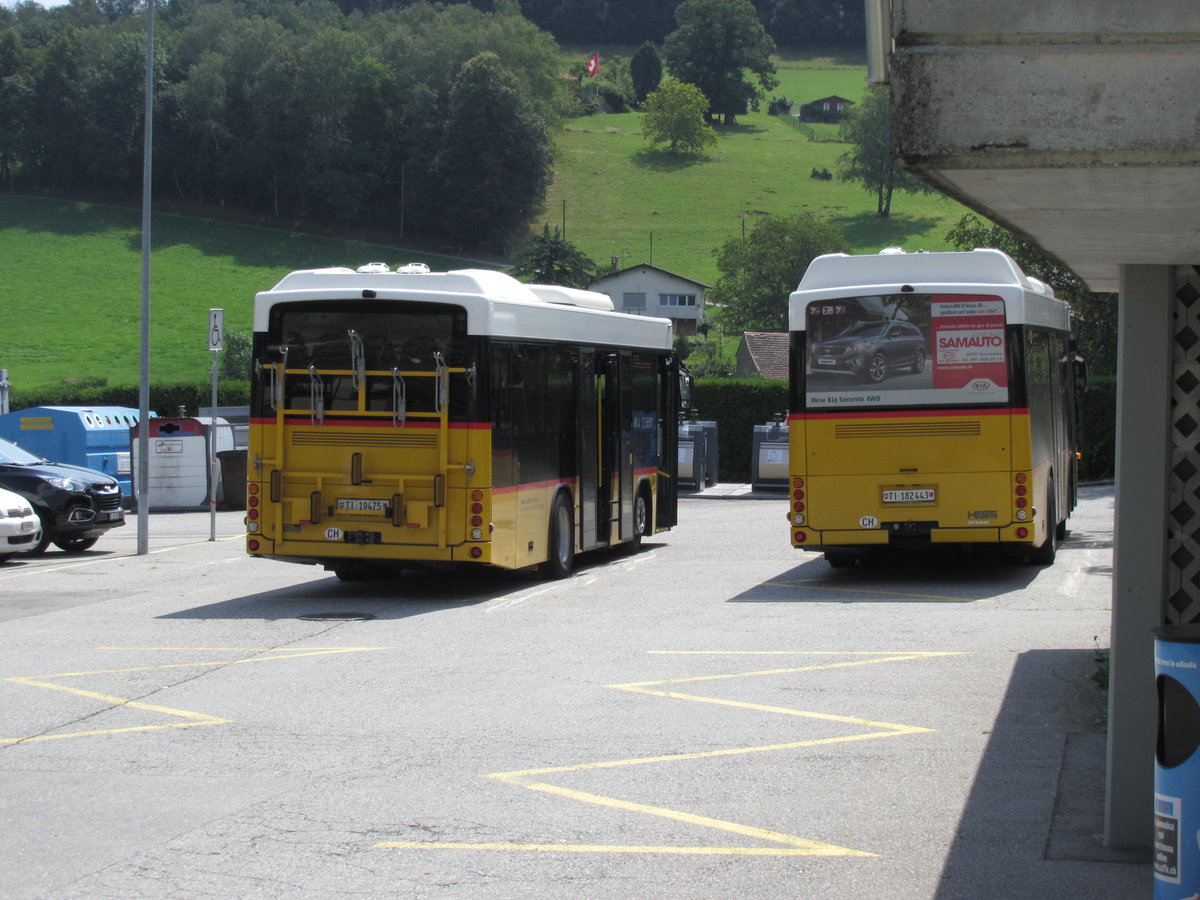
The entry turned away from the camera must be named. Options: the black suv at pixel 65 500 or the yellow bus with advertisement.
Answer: the yellow bus with advertisement

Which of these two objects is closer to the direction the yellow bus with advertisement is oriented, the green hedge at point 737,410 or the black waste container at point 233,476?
the green hedge

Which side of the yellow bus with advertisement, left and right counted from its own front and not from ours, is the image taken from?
back

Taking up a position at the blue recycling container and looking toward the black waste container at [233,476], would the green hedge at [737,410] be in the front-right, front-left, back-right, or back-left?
front-left

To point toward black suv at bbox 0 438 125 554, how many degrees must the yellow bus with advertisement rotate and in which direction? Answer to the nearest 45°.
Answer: approximately 90° to its left

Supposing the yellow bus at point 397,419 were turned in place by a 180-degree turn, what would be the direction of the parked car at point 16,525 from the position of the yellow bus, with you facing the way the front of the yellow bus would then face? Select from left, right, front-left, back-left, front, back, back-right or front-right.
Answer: right

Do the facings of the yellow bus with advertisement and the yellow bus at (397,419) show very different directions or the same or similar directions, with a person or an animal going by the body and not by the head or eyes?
same or similar directions

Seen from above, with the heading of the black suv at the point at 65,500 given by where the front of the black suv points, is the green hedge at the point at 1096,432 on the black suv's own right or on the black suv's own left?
on the black suv's own left

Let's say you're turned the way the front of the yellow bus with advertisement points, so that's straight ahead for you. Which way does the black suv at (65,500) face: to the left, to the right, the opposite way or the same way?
to the right

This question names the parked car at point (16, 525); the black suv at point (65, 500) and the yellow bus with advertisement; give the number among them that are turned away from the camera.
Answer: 1

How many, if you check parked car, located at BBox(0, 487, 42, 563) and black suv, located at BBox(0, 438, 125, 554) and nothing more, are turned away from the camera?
0

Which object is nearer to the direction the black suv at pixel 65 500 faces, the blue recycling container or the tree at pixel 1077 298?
the tree

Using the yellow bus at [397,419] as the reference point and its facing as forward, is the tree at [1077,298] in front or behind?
in front

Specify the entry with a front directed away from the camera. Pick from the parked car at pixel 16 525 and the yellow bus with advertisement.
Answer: the yellow bus with advertisement

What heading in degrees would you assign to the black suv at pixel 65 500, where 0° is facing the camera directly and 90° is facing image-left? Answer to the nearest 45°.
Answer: approximately 315°

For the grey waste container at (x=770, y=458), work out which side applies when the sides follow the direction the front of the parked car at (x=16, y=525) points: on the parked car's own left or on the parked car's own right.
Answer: on the parked car's own left

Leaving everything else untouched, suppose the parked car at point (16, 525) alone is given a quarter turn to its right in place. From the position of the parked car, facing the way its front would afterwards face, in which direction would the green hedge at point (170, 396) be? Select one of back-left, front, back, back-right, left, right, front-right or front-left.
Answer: back-right

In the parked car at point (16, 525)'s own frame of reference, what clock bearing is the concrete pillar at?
The concrete pillar is roughly at 1 o'clock from the parked car.

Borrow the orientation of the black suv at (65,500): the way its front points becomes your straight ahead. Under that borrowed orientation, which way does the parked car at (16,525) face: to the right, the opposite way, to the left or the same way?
the same way

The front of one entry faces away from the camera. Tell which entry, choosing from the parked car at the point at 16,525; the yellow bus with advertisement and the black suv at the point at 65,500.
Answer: the yellow bus with advertisement
